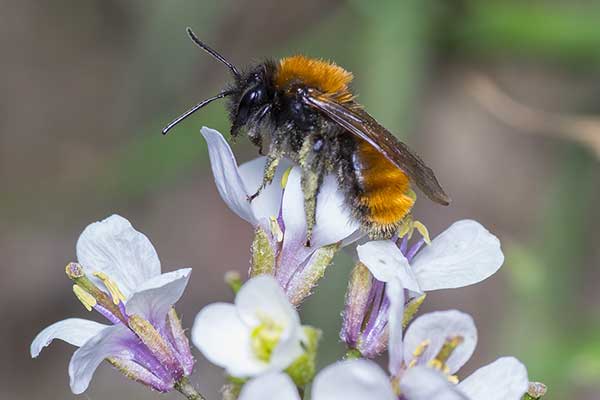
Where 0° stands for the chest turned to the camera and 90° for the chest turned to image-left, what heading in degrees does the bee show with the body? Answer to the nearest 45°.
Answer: approximately 90°
